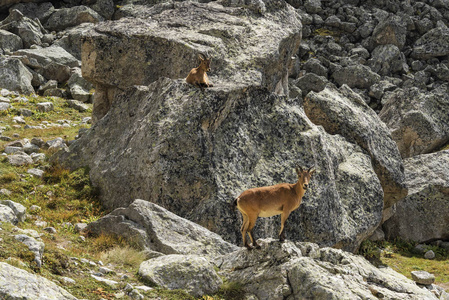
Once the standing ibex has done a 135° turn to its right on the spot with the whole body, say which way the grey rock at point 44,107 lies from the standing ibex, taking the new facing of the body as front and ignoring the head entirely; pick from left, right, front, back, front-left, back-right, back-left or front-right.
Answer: right

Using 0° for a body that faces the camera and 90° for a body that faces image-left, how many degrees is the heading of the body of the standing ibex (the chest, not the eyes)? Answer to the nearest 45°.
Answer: approximately 270°

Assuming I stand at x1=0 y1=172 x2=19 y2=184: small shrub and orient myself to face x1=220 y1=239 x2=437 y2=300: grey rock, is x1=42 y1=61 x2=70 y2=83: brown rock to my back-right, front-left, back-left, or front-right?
back-left

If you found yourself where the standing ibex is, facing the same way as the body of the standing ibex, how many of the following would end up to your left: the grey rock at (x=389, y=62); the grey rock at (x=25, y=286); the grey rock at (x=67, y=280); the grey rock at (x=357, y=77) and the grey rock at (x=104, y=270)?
2

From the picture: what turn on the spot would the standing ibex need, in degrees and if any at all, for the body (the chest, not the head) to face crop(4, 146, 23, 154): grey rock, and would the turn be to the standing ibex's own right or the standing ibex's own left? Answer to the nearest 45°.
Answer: approximately 135° to the standing ibex's own left

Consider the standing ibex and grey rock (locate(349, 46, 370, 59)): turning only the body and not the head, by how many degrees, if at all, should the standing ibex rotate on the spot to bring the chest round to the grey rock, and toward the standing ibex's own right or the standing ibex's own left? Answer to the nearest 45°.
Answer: approximately 90° to the standing ibex's own left

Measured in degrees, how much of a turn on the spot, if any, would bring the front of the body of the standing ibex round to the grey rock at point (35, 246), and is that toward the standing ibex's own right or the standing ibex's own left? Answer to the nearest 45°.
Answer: approximately 135° to the standing ibex's own right

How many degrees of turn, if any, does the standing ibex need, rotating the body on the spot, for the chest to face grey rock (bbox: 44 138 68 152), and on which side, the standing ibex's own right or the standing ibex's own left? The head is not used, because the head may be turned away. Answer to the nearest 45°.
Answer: approximately 135° to the standing ibex's own left

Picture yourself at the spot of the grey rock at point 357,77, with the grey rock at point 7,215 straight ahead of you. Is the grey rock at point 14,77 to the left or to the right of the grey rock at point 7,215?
right

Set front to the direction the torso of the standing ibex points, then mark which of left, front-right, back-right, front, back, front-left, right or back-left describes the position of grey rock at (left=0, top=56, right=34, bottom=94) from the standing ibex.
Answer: back-left

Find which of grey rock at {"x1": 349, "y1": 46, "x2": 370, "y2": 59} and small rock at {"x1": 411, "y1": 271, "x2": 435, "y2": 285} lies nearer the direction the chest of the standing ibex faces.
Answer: the small rock

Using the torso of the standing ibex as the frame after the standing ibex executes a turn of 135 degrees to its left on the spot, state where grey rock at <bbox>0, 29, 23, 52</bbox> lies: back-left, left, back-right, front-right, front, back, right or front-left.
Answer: front

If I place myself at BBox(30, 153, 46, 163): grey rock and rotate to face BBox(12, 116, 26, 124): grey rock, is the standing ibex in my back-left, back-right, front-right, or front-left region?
back-right

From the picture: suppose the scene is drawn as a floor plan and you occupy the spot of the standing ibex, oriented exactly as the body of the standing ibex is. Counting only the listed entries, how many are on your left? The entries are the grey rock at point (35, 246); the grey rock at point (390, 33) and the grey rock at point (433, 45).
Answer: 2

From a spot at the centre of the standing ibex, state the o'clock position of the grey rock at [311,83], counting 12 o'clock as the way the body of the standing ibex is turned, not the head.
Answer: The grey rock is roughly at 9 o'clock from the standing ibex.

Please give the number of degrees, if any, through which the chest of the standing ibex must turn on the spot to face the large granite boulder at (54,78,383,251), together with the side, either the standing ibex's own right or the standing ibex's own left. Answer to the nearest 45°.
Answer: approximately 90° to the standing ibex's own left
